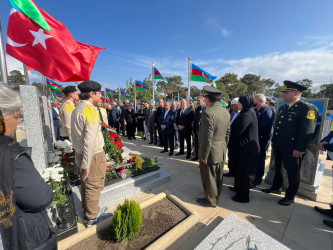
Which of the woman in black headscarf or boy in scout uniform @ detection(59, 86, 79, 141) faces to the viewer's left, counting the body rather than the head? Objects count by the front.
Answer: the woman in black headscarf

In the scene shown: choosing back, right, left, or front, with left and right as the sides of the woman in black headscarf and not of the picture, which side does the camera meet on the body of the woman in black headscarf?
left

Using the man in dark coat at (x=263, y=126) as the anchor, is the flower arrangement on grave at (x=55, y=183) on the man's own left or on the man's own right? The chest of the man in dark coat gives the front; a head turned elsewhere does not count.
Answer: on the man's own left

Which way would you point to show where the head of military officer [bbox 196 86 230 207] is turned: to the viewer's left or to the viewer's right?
to the viewer's left

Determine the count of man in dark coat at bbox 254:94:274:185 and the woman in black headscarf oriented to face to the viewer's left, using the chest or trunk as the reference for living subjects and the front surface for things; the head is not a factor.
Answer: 2

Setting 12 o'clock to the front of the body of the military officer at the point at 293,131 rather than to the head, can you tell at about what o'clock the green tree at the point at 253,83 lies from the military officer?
The green tree is roughly at 4 o'clock from the military officer.

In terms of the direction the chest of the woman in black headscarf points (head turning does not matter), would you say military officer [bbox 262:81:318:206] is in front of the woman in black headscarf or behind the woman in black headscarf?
behind

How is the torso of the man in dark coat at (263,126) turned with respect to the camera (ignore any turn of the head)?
to the viewer's left

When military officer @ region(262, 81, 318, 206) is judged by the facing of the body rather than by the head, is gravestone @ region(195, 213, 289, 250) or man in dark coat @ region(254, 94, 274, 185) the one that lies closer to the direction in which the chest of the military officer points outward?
the gravestone

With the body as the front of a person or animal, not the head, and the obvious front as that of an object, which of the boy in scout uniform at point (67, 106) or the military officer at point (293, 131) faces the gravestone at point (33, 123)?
the military officer

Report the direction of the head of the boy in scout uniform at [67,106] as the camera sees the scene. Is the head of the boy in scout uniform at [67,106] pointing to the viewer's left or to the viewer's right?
to the viewer's right

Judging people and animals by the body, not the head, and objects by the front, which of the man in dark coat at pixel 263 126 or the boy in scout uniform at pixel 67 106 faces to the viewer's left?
the man in dark coat
